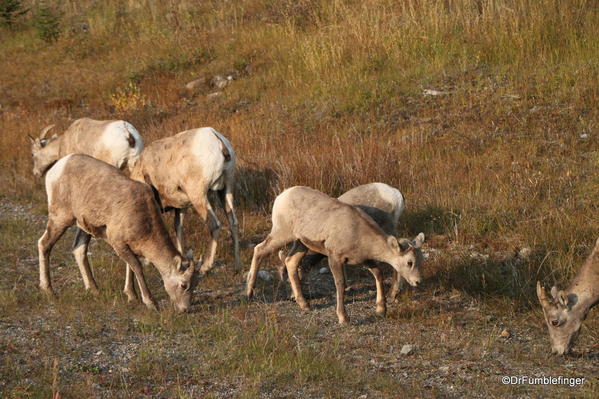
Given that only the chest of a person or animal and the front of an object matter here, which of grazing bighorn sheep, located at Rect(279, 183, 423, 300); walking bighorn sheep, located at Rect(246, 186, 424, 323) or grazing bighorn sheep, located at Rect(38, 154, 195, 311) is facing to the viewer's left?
grazing bighorn sheep, located at Rect(279, 183, 423, 300)

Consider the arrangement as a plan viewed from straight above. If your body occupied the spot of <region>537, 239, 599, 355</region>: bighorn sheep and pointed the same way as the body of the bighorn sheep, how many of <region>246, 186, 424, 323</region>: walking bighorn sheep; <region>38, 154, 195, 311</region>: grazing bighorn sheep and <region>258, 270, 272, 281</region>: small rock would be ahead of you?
3

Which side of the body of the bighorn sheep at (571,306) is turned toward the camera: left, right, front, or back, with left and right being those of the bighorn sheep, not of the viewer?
left

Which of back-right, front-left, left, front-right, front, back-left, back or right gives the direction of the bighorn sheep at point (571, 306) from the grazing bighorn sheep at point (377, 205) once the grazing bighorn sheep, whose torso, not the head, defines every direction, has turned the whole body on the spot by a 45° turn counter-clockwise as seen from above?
left

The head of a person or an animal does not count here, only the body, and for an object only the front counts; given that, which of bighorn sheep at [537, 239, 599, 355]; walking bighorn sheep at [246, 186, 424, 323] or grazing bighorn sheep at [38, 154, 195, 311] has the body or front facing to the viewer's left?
the bighorn sheep

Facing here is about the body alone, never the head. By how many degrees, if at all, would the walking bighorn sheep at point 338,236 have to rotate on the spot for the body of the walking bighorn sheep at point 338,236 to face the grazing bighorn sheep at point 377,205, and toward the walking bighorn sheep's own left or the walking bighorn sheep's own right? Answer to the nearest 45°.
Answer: approximately 45° to the walking bighorn sheep's own left

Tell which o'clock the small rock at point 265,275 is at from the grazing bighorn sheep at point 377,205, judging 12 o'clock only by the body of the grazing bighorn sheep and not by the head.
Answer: The small rock is roughly at 12 o'clock from the grazing bighorn sheep.

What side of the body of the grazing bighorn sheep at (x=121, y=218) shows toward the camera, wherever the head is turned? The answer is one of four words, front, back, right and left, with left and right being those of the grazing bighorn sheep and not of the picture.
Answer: right

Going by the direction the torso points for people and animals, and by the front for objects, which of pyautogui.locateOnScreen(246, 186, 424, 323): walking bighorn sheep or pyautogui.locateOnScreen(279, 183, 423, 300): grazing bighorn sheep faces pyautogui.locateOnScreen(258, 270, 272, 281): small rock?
pyautogui.locateOnScreen(279, 183, 423, 300): grazing bighorn sheep

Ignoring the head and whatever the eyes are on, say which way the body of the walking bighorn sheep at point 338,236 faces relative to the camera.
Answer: to the viewer's right
